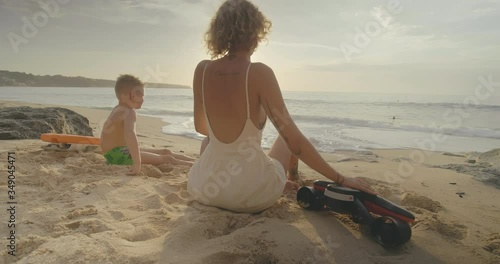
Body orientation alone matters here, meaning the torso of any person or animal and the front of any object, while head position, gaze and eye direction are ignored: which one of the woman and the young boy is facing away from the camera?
the woman

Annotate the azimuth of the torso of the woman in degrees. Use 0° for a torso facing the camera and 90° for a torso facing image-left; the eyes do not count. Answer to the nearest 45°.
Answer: approximately 180°

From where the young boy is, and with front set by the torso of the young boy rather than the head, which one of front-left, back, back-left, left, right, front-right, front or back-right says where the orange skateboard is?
back-left

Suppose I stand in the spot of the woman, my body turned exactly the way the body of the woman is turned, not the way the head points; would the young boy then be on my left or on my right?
on my left

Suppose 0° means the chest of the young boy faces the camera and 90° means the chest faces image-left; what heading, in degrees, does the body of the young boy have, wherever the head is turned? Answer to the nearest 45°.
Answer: approximately 270°

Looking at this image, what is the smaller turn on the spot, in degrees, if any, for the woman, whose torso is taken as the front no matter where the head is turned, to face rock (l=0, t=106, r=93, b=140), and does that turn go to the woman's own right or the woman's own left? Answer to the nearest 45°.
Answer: approximately 45° to the woman's own left

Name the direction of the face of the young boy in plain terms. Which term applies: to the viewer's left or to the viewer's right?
to the viewer's right

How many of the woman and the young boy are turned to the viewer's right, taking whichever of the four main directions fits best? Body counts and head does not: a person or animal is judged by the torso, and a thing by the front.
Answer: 1

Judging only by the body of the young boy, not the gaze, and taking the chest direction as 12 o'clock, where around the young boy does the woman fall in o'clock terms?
The woman is roughly at 2 o'clock from the young boy.

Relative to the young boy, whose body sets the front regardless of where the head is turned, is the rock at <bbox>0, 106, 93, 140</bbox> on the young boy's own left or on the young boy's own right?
on the young boy's own left

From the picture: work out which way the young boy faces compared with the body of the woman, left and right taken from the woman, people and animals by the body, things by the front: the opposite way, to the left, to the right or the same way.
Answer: to the right
